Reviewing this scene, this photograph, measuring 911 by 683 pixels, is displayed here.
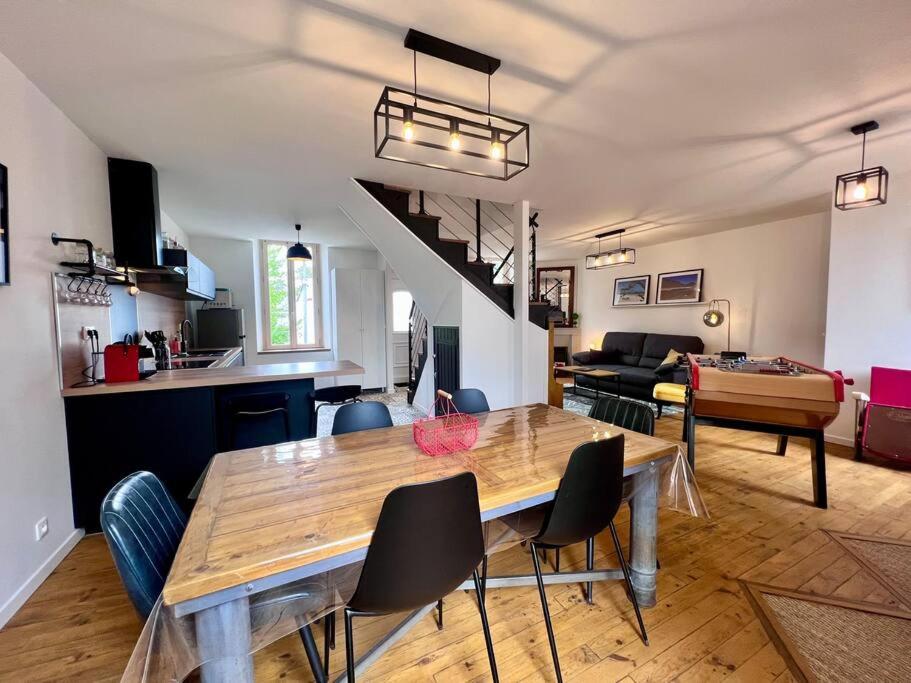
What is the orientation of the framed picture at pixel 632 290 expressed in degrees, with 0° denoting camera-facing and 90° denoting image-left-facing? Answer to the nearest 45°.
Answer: approximately 45°

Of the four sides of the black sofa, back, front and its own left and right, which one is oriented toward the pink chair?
left

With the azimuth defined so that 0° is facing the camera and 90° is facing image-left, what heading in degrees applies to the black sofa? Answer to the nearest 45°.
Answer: approximately 45°

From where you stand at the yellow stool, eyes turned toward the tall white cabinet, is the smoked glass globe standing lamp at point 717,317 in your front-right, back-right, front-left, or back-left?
back-right

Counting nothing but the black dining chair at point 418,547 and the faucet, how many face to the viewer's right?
1

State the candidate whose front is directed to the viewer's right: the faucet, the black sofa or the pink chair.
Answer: the faucet

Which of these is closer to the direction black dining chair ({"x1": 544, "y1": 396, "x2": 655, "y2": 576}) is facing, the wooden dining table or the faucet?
the wooden dining table

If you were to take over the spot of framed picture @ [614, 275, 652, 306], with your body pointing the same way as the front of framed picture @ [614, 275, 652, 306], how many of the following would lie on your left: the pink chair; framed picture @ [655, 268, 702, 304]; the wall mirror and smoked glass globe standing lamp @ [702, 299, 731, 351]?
3

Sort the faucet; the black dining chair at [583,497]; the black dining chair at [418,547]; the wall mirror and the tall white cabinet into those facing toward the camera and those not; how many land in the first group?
2

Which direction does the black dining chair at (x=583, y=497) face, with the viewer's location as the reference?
facing away from the viewer and to the left of the viewer

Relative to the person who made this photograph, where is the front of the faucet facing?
facing to the right of the viewer

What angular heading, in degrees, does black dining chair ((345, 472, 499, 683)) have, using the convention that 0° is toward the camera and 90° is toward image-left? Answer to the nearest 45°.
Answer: approximately 135°
